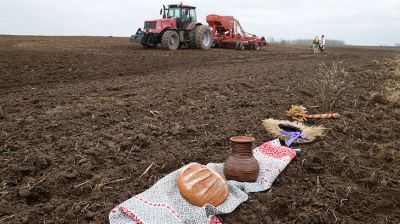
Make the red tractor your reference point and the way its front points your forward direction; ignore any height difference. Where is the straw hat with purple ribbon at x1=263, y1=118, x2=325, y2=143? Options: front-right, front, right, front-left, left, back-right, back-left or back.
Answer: front-left

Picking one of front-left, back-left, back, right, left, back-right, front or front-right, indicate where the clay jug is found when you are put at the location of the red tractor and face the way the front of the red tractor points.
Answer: front-left

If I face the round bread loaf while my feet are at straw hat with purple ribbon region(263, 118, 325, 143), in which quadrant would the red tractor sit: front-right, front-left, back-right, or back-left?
back-right

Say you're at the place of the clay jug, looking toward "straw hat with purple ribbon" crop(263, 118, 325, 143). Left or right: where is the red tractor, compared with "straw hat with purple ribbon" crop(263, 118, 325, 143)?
left

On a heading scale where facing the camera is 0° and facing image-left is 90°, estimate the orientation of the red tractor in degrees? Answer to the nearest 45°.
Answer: approximately 45°

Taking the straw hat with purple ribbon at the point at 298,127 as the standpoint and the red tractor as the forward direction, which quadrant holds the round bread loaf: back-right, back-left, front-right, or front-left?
back-left
